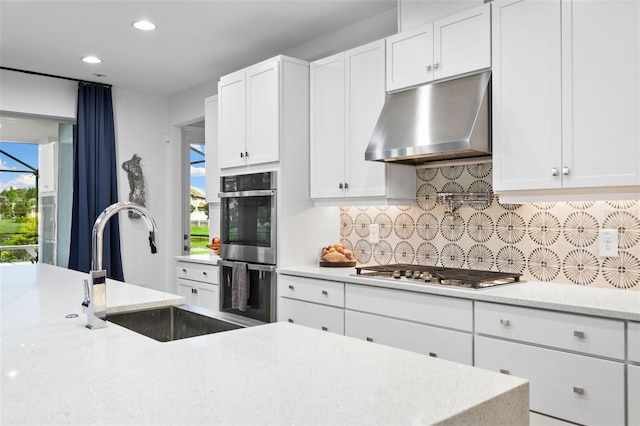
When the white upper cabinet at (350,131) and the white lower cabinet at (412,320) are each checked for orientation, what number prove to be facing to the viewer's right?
0

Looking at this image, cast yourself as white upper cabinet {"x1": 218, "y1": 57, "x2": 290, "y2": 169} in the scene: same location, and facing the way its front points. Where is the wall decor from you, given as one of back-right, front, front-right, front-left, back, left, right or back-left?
right

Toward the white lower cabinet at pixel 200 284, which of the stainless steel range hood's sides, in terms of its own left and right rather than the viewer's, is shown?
right

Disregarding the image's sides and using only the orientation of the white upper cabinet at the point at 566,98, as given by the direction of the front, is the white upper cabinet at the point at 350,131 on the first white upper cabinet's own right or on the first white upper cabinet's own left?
on the first white upper cabinet's own right

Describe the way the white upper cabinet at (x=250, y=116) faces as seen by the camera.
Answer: facing the viewer and to the left of the viewer

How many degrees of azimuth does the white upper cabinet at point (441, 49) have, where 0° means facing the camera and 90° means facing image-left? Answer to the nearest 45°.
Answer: approximately 45°

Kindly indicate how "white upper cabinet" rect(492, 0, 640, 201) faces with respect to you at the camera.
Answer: facing the viewer

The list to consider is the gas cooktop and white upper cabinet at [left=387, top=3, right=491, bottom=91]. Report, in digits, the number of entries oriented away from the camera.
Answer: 0

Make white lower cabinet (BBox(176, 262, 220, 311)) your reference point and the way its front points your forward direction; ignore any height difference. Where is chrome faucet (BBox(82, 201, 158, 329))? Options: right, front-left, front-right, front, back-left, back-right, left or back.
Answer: front-left

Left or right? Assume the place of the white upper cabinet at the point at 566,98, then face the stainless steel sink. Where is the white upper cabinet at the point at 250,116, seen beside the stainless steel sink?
right

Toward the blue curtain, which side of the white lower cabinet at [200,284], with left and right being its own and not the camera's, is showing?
right
